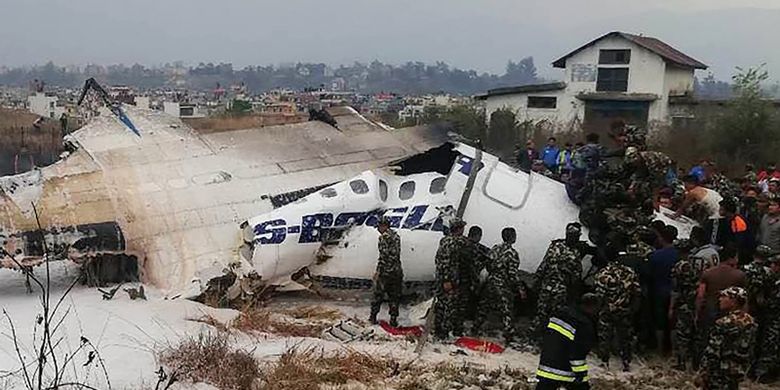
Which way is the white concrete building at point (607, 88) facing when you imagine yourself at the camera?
facing the viewer

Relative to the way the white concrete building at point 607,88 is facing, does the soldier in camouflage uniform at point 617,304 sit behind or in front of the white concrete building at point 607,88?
in front

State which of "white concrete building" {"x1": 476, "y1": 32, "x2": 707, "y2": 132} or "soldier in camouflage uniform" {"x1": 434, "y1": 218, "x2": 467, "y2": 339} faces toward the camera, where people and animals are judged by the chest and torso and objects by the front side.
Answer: the white concrete building

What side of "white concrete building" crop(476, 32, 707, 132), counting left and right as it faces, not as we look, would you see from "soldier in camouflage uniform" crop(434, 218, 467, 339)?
front

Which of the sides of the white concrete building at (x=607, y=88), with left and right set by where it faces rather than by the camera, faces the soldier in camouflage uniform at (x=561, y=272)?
front

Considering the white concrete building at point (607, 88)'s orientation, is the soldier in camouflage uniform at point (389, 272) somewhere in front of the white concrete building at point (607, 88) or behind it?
in front

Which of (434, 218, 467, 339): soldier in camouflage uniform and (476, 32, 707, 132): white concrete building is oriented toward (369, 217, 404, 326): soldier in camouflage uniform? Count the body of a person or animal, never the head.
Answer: the white concrete building

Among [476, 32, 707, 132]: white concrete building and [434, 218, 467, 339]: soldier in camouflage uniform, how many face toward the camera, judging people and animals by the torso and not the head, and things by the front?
1

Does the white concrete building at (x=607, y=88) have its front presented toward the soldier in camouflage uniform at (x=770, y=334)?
yes

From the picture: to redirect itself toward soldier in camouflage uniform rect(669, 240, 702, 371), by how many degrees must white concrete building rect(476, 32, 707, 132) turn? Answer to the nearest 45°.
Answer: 0° — it already faces them

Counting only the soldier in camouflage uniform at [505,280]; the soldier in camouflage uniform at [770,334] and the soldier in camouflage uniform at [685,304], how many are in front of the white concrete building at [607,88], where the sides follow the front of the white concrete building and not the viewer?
3
